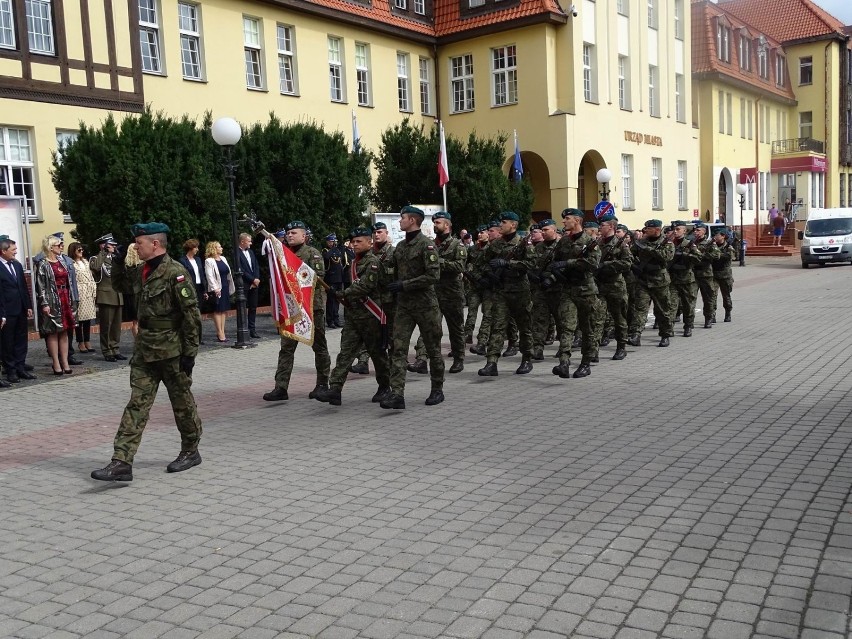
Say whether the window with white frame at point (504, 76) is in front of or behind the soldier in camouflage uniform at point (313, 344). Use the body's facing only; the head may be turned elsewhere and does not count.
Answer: behind

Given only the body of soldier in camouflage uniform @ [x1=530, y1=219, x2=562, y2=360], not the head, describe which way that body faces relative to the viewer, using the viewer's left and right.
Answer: facing the viewer and to the left of the viewer

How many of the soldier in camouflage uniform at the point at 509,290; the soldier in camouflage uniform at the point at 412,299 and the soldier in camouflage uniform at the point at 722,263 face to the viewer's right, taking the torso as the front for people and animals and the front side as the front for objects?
0

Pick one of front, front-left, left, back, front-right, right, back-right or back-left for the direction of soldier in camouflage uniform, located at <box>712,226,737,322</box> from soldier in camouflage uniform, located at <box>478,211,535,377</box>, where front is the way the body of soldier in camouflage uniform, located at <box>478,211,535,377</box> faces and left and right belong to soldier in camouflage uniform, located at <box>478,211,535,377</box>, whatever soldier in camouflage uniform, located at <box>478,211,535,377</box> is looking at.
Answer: back

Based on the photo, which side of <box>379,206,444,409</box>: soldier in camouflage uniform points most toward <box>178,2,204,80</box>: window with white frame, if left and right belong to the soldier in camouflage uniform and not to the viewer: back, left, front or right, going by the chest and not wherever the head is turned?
right

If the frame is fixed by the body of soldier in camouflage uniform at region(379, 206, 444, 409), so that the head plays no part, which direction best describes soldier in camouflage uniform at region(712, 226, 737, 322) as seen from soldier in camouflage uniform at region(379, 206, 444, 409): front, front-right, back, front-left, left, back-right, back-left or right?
back

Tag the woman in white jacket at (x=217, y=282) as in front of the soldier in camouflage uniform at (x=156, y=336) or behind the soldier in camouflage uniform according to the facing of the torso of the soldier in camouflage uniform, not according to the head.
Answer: behind

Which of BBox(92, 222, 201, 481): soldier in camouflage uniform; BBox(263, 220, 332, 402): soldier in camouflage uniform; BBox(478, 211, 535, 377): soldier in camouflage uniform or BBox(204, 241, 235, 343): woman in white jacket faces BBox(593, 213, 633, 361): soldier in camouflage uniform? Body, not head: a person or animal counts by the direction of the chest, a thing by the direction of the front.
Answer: the woman in white jacket

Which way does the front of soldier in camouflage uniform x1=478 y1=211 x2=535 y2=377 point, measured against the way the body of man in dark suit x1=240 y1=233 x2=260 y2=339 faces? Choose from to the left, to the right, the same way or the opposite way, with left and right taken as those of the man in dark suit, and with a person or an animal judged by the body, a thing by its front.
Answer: to the right

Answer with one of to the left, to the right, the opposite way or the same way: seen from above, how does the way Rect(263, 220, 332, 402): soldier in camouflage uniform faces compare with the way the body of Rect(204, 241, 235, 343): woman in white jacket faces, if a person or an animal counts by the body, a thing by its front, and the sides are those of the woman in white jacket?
to the right

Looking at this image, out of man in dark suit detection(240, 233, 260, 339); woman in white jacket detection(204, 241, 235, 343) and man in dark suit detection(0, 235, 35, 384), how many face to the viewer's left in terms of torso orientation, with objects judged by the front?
0

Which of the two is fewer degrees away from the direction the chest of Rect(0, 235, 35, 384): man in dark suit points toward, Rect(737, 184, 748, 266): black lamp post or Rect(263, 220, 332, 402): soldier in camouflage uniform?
the soldier in camouflage uniform

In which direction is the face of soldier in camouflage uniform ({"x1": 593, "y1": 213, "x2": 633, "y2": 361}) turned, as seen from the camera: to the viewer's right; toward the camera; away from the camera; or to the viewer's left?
to the viewer's left

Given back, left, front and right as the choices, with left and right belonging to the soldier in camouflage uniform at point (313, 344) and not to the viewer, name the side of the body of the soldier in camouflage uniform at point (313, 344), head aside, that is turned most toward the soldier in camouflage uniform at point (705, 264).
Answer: back

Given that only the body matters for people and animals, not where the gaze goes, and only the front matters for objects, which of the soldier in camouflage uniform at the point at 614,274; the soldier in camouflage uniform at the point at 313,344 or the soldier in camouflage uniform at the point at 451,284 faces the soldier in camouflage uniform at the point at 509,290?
the soldier in camouflage uniform at the point at 614,274

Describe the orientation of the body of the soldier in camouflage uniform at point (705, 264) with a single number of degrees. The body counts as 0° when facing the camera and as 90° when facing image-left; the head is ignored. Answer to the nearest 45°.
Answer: approximately 45°

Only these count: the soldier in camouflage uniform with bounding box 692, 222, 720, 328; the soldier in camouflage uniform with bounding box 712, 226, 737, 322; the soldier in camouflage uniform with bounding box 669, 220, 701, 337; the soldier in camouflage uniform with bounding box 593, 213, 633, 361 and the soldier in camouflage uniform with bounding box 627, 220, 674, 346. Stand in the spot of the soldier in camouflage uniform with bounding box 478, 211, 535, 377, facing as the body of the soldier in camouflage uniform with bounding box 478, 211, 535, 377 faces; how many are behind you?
5

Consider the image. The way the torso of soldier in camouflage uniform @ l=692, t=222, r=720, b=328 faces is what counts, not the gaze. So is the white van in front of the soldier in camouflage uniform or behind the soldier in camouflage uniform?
behind

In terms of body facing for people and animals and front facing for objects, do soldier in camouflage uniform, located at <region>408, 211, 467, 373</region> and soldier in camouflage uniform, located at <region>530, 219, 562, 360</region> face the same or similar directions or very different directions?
same or similar directions

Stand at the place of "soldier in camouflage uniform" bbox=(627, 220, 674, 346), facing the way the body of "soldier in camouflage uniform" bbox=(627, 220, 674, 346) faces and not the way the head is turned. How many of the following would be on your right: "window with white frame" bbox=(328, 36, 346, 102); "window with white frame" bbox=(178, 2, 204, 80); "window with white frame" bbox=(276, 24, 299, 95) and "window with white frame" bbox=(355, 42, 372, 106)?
4

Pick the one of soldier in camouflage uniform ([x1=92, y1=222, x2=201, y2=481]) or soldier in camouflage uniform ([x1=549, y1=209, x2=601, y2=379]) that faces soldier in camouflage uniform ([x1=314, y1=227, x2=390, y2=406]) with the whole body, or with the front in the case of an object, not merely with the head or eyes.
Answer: soldier in camouflage uniform ([x1=549, y1=209, x2=601, y2=379])

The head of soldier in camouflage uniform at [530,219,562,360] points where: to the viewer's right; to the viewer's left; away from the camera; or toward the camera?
to the viewer's left
